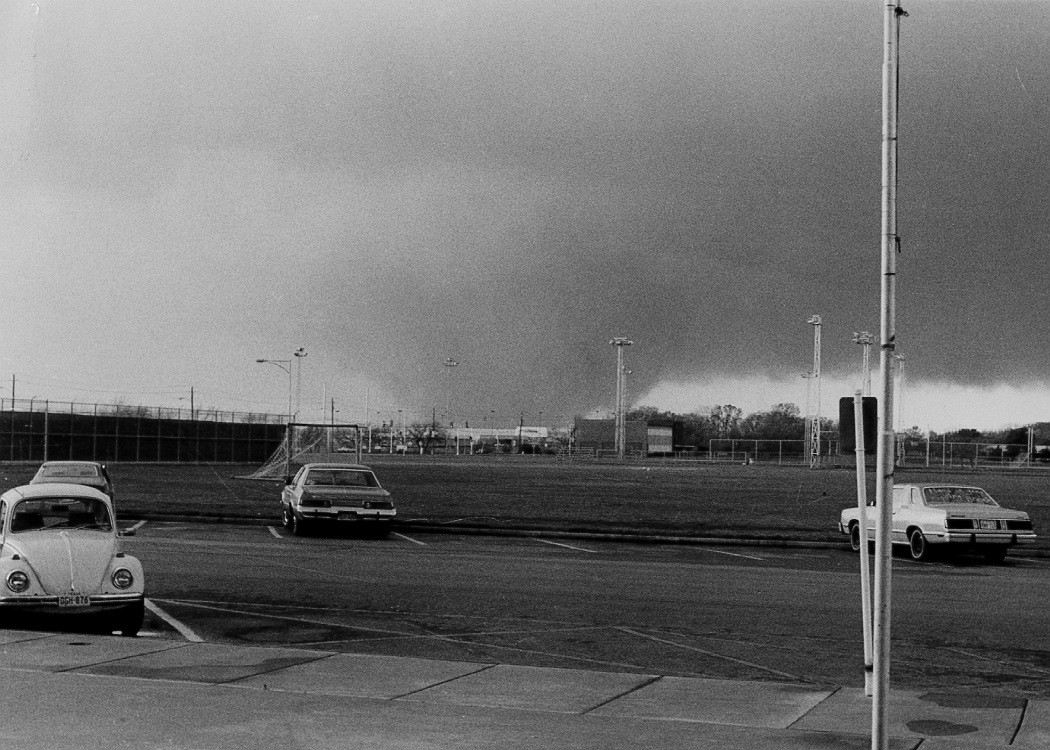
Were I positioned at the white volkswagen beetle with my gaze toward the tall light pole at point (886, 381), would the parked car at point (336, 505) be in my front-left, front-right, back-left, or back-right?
back-left

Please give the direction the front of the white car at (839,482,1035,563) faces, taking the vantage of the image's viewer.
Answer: facing away from the viewer and to the left of the viewer

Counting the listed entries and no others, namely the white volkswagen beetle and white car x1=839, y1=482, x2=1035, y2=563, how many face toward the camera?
1

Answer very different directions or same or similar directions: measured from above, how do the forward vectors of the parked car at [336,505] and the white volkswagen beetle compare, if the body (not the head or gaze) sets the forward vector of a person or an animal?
very different directions

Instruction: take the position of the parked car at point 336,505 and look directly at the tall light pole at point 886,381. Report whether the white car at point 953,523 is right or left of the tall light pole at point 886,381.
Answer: left

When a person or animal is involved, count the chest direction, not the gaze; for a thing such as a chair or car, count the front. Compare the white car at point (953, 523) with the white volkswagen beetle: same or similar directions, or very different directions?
very different directions

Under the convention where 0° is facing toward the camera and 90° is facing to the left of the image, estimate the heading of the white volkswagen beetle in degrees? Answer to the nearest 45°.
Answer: approximately 0°

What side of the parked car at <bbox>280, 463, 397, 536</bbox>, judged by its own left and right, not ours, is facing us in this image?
back

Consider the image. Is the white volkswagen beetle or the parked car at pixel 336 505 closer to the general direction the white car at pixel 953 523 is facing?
the parked car

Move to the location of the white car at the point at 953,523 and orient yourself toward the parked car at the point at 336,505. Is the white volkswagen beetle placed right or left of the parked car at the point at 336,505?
left

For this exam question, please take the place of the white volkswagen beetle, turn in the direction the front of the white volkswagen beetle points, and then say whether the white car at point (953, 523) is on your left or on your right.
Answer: on your left

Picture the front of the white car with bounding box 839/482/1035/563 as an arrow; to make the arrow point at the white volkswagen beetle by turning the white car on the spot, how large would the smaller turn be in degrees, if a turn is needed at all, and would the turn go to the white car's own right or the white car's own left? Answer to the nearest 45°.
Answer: approximately 90° to the white car's own left

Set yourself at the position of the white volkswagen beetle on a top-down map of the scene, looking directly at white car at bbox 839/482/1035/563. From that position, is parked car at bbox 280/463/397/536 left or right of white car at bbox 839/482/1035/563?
left

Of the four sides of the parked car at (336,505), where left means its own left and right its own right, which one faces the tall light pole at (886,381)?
back
